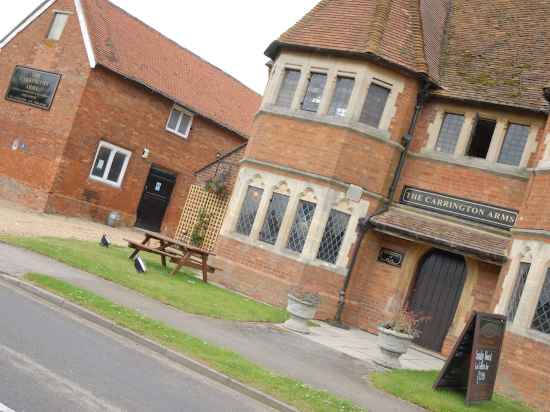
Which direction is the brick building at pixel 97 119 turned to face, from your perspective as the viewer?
facing the viewer and to the right of the viewer

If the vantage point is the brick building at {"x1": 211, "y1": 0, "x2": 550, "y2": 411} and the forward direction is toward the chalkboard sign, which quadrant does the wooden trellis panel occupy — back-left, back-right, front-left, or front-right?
back-right

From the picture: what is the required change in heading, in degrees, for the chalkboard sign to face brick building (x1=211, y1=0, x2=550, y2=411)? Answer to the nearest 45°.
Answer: approximately 180°

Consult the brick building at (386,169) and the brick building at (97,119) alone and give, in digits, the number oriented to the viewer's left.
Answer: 0

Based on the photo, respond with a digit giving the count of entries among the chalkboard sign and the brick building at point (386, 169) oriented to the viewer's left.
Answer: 0

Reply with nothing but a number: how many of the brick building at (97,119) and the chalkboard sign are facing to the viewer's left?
0

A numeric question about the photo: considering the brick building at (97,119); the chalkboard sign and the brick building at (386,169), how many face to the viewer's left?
0

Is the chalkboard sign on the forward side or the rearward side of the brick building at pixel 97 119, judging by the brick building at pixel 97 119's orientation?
on the forward side

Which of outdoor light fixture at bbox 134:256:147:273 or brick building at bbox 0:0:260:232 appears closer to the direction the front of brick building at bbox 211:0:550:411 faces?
the outdoor light fixture

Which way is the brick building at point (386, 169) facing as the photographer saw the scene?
facing the viewer
